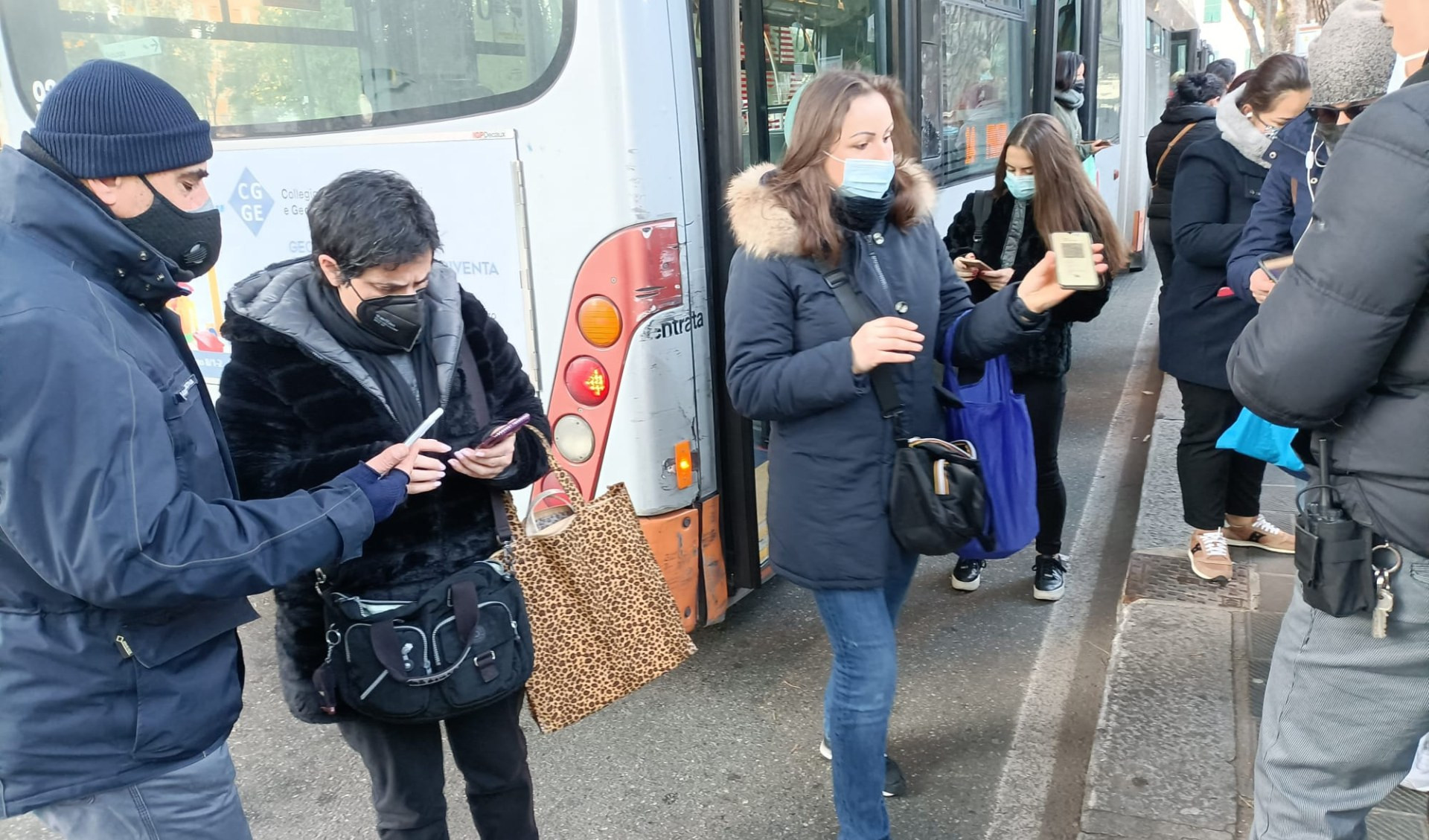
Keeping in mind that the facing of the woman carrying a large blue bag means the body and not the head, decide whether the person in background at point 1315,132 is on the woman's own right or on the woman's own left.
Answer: on the woman's own left

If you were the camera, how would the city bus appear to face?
facing away from the viewer and to the right of the viewer

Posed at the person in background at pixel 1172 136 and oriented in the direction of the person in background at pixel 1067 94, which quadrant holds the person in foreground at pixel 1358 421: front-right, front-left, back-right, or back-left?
back-left

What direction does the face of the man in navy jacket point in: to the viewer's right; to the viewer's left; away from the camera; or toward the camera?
to the viewer's right

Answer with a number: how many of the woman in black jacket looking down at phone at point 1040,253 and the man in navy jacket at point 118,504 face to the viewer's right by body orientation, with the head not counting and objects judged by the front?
1

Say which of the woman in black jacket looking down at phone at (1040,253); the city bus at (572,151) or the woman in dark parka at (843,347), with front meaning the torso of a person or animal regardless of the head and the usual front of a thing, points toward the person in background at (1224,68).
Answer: the city bus

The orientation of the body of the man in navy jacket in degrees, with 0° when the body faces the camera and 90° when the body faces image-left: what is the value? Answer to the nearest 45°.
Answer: approximately 270°

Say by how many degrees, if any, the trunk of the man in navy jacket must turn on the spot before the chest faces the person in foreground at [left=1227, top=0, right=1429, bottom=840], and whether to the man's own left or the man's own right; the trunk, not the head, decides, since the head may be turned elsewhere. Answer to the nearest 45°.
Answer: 0° — they already face them
